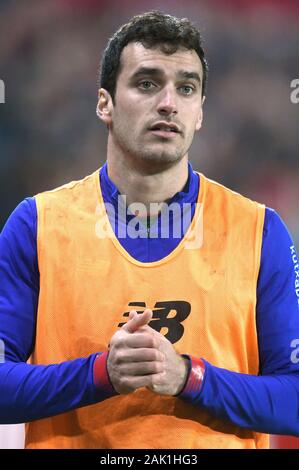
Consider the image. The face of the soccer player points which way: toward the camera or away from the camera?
toward the camera

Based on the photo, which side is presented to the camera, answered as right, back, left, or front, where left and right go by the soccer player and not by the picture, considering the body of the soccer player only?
front
